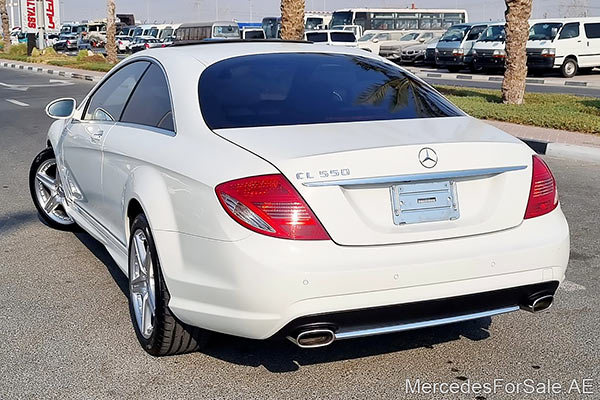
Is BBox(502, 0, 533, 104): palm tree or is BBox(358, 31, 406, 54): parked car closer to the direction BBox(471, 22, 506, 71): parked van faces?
the palm tree

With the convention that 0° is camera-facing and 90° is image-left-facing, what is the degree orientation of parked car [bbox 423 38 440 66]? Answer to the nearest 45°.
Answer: approximately 45°

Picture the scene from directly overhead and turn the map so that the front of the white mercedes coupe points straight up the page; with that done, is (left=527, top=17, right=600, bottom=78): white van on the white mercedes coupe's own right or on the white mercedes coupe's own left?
on the white mercedes coupe's own right

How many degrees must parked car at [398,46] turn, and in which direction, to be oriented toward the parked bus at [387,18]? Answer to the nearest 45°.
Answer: approximately 135° to its right

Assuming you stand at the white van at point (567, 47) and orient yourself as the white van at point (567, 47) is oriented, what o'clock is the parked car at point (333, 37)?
The parked car is roughly at 2 o'clock from the white van.

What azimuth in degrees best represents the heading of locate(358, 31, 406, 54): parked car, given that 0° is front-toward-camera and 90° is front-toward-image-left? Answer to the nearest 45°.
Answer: approximately 45°

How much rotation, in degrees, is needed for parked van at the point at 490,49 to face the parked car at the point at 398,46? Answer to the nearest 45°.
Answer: approximately 90° to its right
